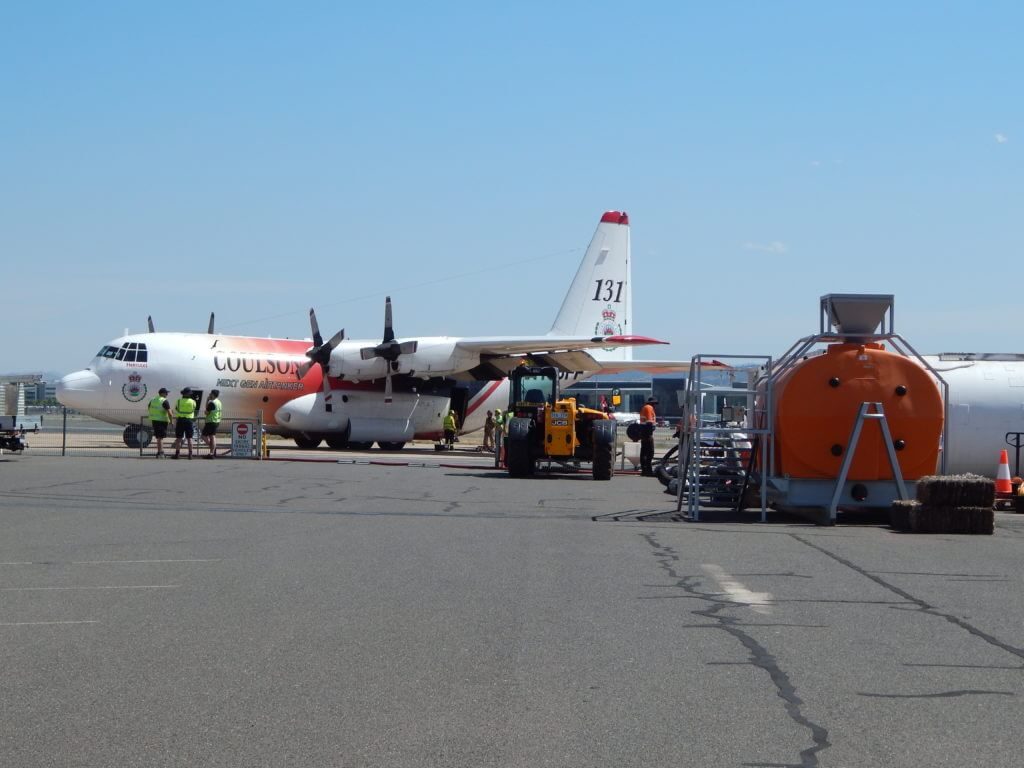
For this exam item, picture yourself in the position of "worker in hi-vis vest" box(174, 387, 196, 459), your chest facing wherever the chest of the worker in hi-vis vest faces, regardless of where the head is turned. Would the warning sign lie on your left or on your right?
on your right

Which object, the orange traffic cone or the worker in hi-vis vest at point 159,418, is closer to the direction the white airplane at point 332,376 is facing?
the worker in hi-vis vest

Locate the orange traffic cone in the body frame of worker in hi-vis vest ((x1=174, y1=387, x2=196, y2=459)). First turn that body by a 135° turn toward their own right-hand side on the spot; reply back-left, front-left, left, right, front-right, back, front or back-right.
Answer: front

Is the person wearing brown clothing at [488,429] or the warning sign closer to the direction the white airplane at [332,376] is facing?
the warning sign

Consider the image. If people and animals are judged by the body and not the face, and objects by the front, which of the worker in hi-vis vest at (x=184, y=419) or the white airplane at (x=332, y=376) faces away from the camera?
the worker in hi-vis vest

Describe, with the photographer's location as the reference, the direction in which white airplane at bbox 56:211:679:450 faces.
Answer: facing the viewer and to the left of the viewer

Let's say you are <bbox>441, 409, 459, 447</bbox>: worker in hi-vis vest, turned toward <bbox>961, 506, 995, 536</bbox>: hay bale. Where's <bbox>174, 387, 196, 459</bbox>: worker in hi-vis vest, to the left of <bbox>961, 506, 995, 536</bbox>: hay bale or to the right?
right

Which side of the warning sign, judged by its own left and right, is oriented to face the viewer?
front

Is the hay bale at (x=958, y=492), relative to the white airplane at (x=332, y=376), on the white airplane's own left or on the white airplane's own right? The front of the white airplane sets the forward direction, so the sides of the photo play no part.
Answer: on the white airplane's own left

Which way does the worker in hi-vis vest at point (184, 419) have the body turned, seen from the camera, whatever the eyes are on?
away from the camera

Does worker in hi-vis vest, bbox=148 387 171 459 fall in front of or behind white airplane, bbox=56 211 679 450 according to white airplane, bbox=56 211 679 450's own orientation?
in front

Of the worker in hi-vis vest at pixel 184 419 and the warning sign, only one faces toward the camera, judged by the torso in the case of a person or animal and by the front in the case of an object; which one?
the warning sign

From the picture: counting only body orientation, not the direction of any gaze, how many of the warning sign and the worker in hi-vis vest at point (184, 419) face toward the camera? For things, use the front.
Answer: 1

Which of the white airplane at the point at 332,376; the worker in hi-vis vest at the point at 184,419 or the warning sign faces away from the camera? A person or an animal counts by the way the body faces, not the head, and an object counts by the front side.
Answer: the worker in hi-vis vest

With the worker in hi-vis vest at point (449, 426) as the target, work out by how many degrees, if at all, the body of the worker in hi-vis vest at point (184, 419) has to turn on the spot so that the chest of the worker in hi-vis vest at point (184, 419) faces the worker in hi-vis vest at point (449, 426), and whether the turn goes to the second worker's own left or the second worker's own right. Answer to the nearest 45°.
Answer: approximately 45° to the second worker's own right

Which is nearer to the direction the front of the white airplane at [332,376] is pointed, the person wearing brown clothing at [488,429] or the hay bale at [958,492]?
the hay bale
